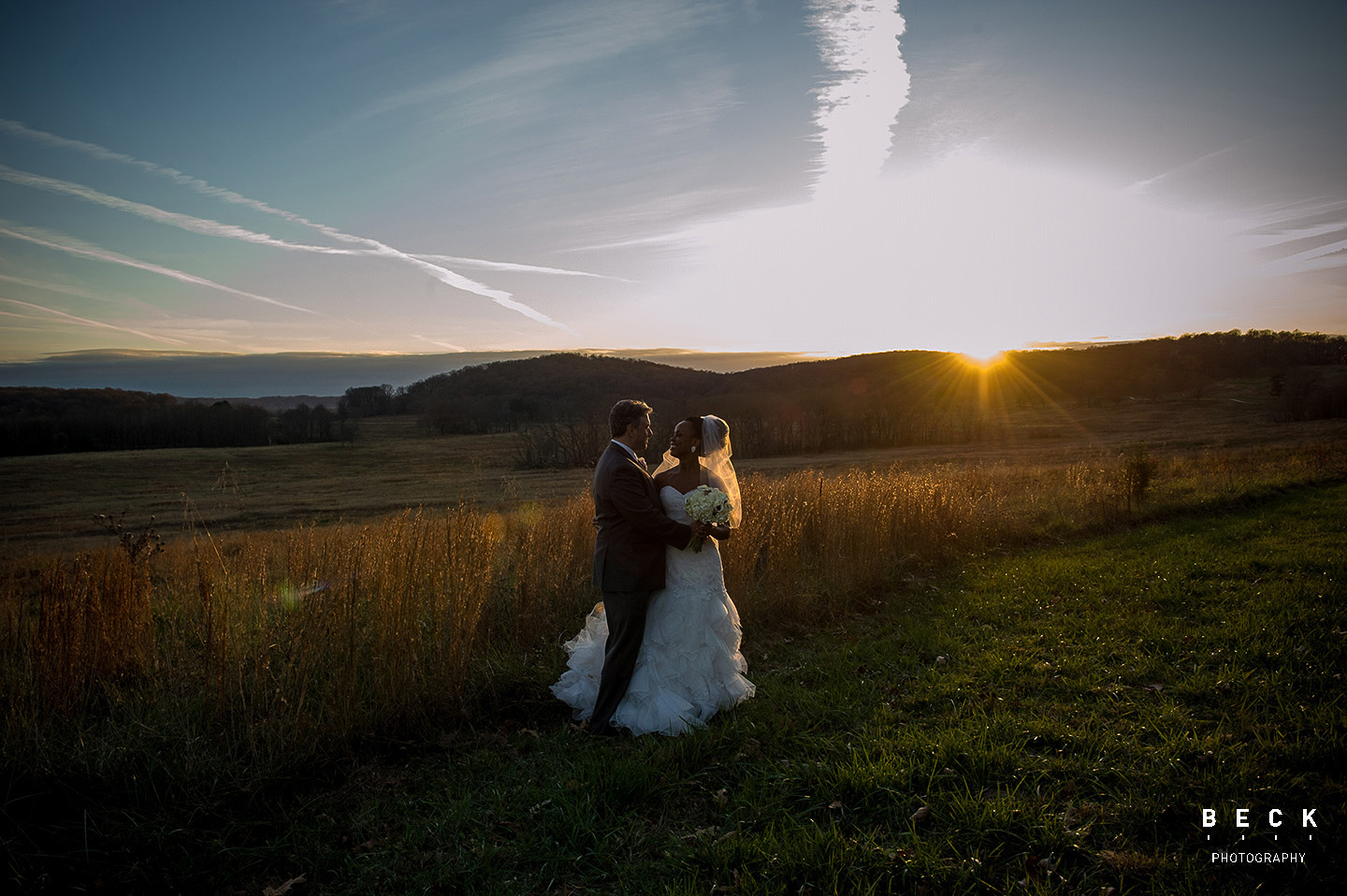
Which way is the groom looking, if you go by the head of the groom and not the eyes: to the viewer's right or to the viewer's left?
to the viewer's right

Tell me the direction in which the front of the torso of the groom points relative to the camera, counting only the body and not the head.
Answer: to the viewer's right

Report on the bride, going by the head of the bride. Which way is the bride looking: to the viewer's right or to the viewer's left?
to the viewer's left

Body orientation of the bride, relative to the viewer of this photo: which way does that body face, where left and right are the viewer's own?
facing the viewer and to the left of the viewer
